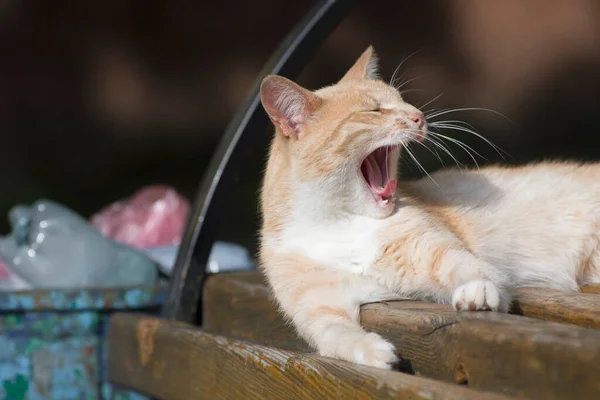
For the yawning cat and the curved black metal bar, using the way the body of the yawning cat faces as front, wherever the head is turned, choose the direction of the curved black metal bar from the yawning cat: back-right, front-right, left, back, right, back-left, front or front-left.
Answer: right

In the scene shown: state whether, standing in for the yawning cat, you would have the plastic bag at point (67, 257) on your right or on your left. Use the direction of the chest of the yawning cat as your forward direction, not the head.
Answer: on your right

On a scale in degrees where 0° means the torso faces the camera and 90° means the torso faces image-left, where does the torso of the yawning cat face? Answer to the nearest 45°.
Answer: approximately 45°
